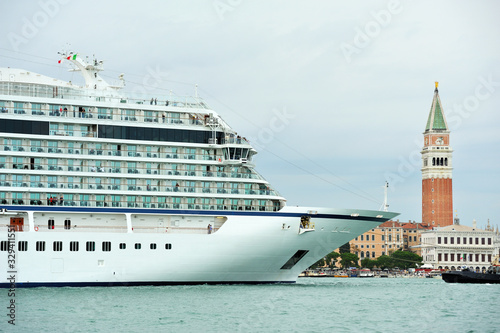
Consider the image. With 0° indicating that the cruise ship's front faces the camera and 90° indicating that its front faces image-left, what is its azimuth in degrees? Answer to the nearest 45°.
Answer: approximately 270°
